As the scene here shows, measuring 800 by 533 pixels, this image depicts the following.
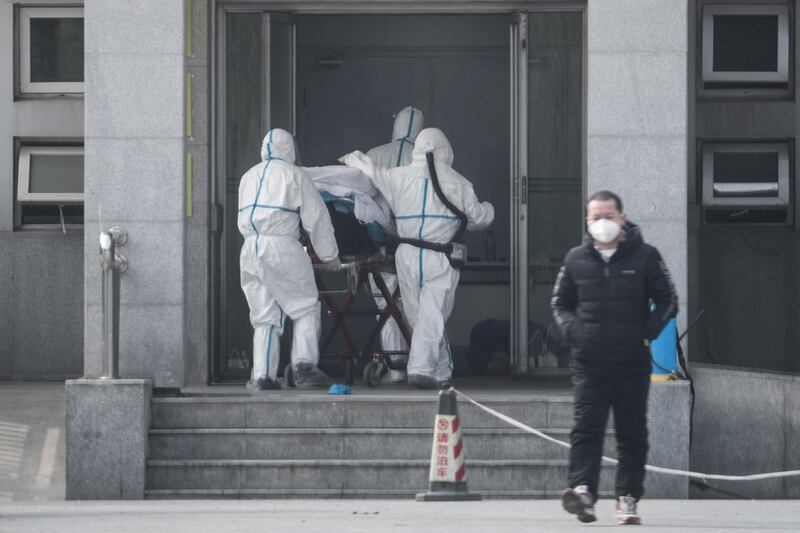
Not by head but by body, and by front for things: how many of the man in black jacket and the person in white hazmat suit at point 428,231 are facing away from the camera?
1

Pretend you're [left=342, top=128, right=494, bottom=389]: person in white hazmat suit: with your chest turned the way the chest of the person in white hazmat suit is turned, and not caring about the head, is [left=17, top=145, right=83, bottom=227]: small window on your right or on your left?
on your left

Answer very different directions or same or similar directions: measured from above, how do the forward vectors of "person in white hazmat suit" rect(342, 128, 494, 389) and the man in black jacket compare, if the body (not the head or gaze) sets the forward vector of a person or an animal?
very different directions

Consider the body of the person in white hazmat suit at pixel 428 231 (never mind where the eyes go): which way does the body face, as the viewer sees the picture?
away from the camera

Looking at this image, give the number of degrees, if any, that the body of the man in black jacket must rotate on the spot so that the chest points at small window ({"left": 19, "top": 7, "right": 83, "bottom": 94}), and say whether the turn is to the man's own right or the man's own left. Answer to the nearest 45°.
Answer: approximately 135° to the man's own right

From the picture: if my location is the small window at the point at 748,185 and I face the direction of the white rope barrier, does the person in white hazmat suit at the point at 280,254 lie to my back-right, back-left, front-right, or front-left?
front-right

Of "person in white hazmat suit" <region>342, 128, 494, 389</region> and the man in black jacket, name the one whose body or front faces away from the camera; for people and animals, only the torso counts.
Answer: the person in white hazmat suit

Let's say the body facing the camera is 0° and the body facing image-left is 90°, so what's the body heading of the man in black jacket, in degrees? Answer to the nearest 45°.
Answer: approximately 0°

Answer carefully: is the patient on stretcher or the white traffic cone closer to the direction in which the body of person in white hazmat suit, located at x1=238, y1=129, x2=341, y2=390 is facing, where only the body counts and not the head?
the patient on stretcher

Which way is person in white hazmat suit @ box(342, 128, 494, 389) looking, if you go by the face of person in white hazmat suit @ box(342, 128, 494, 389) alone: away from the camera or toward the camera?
away from the camera

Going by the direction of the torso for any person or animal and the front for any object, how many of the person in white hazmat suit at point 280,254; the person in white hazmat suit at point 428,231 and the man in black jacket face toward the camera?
1

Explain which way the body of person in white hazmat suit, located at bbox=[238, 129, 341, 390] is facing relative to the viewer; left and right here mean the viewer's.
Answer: facing away from the viewer and to the right of the viewer

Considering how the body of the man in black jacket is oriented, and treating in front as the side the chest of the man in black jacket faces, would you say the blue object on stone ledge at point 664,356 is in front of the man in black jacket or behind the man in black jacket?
behind

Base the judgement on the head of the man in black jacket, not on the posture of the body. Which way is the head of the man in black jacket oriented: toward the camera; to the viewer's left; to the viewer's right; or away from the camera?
toward the camera

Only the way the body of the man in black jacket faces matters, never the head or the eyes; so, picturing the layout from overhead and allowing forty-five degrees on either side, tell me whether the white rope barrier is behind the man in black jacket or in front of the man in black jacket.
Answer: behind
